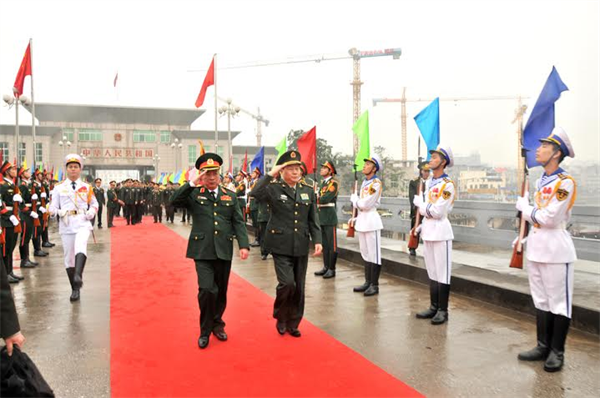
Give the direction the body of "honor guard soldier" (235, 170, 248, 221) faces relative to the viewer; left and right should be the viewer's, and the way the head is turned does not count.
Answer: facing the viewer and to the left of the viewer

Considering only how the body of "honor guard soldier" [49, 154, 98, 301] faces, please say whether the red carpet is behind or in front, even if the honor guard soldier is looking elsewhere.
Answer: in front

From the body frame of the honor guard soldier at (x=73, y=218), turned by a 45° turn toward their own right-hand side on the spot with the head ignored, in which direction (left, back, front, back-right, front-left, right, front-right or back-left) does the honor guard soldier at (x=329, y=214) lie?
back-left

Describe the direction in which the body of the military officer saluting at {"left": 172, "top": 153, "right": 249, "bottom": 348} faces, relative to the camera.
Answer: toward the camera

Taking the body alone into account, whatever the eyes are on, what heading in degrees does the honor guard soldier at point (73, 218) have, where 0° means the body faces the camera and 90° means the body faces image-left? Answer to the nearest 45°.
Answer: approximately 0°

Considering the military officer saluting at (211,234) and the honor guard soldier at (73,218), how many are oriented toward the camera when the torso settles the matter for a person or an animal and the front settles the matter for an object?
2

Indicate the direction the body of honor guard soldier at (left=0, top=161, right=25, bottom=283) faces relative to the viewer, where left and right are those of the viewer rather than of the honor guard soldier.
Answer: facing to the right of the viewer

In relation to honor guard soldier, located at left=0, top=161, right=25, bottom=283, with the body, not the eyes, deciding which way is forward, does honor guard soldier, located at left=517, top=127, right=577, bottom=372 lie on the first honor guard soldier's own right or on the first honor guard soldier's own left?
on the first honor guard soldier's own right

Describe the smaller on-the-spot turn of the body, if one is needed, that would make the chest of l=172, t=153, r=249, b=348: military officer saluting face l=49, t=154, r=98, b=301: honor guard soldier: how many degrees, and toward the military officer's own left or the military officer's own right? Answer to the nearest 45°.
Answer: approximately 135° to the military officer's own right

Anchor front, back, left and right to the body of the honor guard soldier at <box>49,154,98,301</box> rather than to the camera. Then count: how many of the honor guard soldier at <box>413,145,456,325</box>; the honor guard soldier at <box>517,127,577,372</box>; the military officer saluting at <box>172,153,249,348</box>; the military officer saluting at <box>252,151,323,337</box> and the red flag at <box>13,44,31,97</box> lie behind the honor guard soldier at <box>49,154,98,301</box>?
1

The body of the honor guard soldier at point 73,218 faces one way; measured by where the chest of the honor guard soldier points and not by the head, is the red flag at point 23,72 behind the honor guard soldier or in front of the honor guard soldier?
behind

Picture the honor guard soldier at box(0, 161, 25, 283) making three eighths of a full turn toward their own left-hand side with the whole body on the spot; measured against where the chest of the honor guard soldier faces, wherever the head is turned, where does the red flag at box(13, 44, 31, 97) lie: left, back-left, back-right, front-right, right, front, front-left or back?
front-right

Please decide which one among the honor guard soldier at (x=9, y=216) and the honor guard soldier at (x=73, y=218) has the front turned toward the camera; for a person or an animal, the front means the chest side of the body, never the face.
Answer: the honor guard soldier at (x=73, y=218)

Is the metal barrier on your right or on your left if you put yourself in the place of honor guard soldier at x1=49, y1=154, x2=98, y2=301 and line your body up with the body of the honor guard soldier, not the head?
on your left
